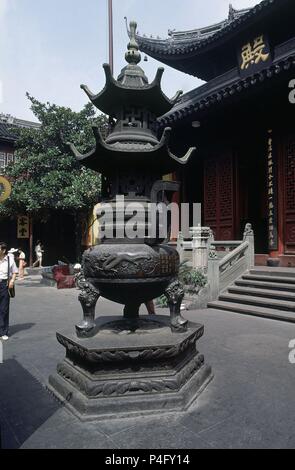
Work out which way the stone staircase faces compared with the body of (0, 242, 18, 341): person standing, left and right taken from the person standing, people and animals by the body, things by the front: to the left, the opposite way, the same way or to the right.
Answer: to the right

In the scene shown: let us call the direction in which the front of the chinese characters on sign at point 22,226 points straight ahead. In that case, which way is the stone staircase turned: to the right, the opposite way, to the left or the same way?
to the right

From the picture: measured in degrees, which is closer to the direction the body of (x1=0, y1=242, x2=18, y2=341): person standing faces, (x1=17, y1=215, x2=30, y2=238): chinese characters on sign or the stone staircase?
the stone staircase

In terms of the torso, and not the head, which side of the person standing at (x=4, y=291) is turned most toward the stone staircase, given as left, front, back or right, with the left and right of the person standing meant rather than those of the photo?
left

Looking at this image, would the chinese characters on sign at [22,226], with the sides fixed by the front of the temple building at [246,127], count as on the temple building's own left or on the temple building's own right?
on the temple building's own right

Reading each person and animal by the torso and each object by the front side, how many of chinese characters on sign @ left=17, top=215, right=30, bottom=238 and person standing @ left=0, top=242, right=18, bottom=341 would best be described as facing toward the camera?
2

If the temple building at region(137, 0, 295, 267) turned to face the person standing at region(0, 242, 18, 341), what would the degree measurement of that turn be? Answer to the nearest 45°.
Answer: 0° — it already faces them

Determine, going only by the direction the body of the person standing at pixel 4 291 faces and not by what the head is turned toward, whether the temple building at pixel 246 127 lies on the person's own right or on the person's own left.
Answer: on the person's own left

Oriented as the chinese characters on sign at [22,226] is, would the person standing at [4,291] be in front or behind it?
in front

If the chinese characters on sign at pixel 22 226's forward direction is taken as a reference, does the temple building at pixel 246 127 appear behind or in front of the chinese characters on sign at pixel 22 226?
in front

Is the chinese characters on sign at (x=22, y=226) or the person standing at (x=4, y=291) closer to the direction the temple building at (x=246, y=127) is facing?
the person standing
